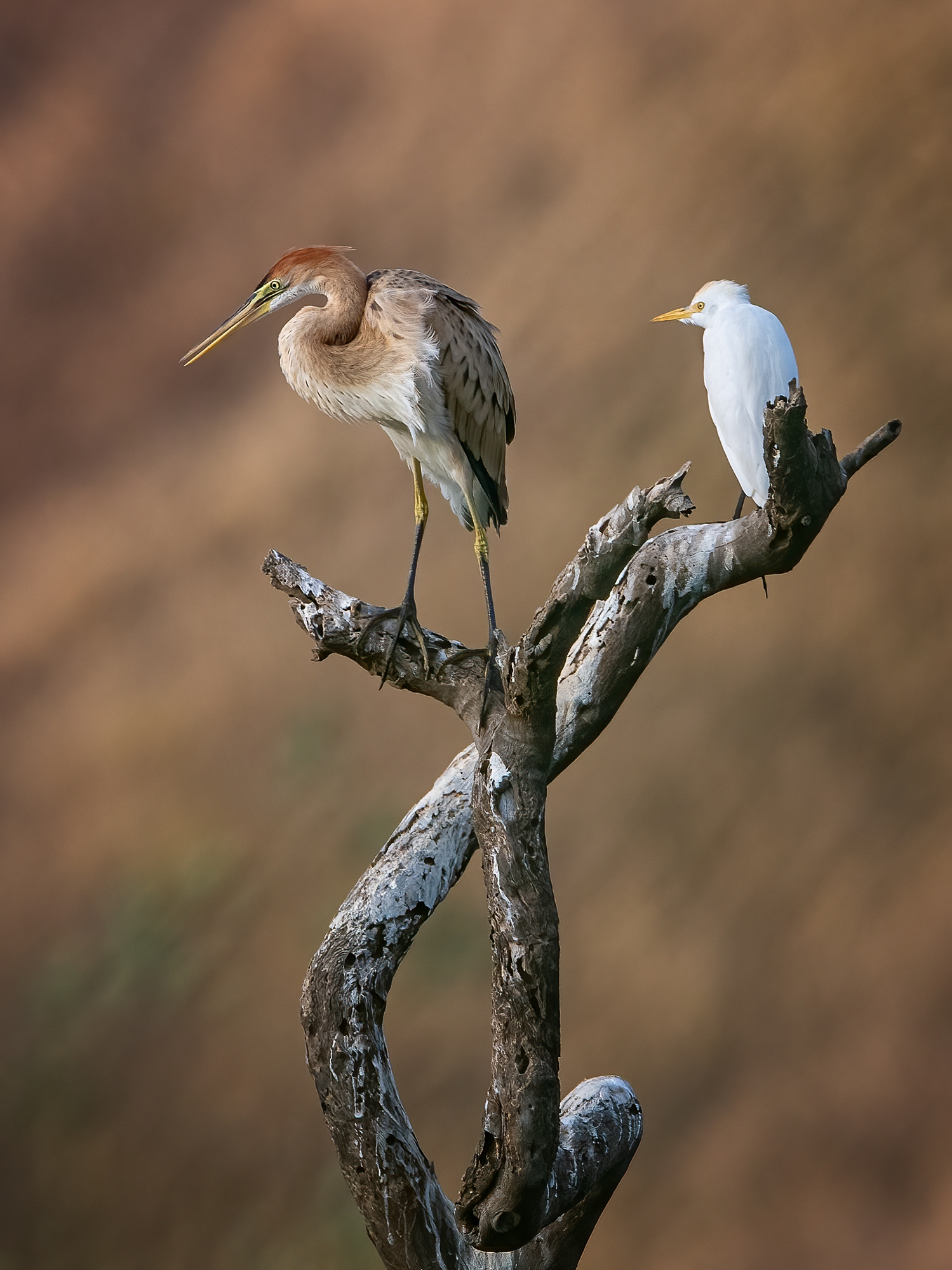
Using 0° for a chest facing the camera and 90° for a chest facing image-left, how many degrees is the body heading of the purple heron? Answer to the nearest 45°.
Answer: approximately 45°
